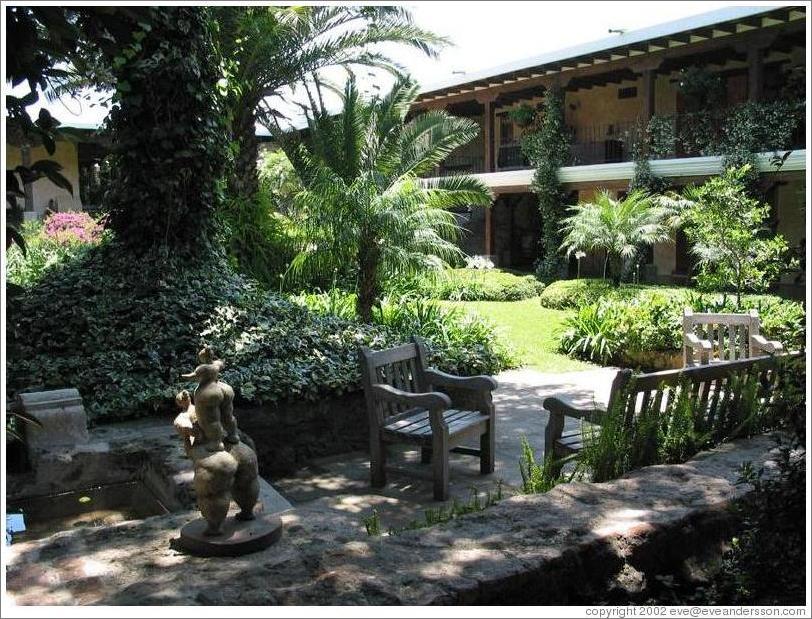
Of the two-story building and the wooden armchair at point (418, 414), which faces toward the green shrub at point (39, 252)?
the two-story building

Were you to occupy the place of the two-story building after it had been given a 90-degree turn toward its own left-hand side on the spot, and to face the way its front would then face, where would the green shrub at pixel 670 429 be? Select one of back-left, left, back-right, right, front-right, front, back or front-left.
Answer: front-right

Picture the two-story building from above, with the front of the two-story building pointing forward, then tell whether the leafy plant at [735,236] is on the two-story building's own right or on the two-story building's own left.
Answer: on the two-story building's own left

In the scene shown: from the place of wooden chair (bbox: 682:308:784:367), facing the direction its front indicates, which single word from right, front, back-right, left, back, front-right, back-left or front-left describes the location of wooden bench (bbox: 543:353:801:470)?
front-right

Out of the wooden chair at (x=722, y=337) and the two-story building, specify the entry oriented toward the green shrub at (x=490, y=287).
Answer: the two-story building

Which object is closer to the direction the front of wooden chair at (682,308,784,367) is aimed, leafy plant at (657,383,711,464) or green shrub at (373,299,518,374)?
the leafy plant

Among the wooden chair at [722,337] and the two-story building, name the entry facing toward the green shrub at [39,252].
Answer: the two-story building

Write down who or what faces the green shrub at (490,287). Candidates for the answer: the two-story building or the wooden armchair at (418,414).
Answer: the two-story building

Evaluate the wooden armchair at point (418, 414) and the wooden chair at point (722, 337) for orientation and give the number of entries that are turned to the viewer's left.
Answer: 0

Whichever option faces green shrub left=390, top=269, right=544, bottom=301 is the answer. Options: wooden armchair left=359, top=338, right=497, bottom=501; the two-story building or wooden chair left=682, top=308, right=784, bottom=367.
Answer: the two-story building

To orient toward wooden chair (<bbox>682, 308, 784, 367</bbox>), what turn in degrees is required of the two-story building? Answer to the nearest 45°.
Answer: approximately 45° to its left

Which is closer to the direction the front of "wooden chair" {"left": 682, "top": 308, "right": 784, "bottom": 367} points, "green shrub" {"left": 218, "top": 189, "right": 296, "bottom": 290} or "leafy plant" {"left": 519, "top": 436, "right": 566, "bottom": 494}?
the leafy plant
